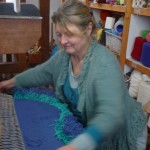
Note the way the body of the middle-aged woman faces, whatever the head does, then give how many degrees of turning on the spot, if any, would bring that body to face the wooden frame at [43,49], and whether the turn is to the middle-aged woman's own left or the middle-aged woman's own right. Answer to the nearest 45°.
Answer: approximately 90° to the middle-aged woman's own right

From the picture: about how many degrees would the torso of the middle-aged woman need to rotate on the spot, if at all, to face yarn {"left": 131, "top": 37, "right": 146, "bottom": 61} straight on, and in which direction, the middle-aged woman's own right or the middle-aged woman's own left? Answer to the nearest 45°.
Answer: approximately 180°

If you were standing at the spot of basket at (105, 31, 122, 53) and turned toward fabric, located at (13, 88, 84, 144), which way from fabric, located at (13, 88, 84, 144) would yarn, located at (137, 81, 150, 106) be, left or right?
left

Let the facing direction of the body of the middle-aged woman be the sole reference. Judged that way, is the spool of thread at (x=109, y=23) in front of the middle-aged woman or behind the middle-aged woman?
behind

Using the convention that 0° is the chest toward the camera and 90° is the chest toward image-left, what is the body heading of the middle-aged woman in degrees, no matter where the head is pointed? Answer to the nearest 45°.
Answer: approximately 45°

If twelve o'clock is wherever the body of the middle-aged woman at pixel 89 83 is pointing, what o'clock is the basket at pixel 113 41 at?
The basket is roughly at 5 o'clock from the middle-aged woman.

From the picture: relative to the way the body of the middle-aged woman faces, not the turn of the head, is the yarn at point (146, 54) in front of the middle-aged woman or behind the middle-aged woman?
behind
